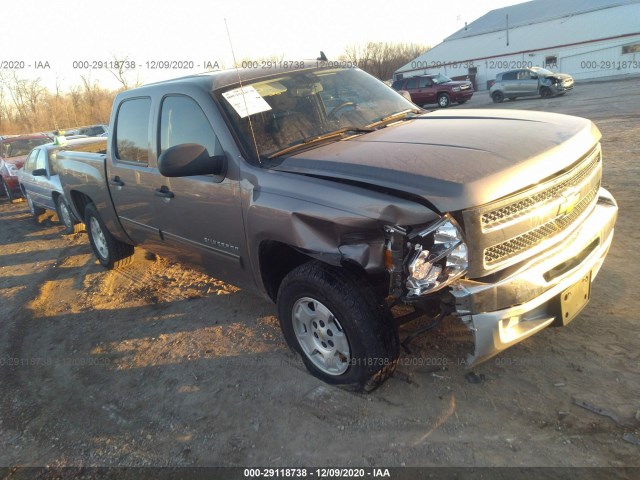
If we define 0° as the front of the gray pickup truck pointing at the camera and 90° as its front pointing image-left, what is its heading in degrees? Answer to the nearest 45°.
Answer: approximately 315°

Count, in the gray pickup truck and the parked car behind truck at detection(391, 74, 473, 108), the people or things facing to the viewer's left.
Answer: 0

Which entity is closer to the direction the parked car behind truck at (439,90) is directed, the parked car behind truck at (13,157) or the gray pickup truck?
the gray pickup truck

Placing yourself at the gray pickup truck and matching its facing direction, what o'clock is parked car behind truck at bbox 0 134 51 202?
The parked car behind truck is roughly at 6 o'clock from the gray pickup truck.

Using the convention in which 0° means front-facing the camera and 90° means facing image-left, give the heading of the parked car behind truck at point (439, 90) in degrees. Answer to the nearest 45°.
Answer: approximately 315°

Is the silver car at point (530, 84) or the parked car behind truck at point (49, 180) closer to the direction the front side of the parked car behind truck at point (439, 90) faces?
the silver car

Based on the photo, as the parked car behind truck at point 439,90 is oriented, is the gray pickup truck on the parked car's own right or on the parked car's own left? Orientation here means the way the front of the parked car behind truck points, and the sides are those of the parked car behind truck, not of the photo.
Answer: on the parked car's own right

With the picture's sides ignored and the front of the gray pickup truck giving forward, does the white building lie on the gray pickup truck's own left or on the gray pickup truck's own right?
on the gray pickup truck's own left

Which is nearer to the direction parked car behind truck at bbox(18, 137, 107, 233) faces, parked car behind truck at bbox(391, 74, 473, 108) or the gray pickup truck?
the gray pickup truck

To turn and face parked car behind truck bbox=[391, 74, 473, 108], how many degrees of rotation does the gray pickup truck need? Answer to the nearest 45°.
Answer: approximately 135° to its left

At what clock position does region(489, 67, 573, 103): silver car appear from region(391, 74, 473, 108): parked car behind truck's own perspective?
The silver car is roughly at 11 o'clock from the parked car behind truck.
